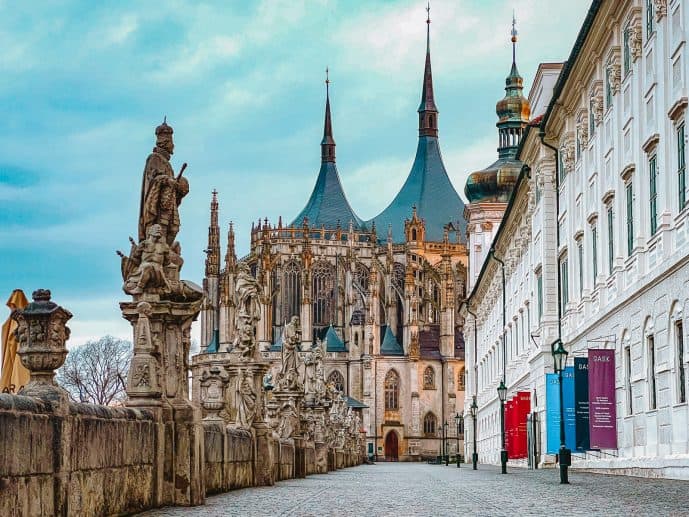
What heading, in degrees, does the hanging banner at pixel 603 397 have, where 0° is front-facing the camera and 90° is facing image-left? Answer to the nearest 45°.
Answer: approximately 0°

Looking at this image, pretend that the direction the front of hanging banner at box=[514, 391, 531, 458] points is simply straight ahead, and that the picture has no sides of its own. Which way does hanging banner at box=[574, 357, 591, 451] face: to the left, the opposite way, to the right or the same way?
the same way

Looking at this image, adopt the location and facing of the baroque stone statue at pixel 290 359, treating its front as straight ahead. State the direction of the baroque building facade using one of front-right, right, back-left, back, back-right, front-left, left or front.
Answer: front

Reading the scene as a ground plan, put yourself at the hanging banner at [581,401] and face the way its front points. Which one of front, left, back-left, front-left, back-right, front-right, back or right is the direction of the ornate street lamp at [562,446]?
front

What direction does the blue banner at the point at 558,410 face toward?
toward the camera

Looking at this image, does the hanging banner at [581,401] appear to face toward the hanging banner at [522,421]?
no

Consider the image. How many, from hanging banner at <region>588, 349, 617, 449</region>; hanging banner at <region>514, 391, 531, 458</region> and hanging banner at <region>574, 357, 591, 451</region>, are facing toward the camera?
3

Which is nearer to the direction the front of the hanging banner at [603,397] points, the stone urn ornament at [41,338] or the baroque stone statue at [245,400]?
the stone urn ornament

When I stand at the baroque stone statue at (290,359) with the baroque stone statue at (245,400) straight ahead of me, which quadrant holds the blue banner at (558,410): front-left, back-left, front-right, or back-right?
front-left

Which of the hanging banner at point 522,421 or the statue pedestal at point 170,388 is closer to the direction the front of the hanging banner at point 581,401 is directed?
the statue pedestal

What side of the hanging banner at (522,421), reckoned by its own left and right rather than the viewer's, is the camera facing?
front

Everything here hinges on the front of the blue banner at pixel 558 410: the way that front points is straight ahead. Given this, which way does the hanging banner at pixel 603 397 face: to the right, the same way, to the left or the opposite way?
the same way
